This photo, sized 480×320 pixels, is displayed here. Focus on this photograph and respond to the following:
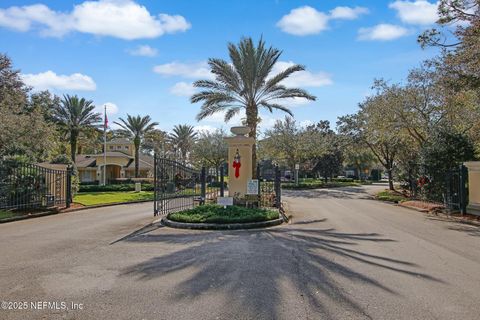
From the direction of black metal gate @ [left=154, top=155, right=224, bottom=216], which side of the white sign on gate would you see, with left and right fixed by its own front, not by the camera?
right

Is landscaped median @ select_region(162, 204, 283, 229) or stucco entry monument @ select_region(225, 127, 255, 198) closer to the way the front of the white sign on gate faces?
the landscaped median

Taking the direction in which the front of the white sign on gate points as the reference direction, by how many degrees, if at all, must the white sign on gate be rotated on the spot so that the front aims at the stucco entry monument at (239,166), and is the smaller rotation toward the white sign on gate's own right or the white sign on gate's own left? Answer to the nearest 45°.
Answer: approximately 135° to the white sign on gate's own right

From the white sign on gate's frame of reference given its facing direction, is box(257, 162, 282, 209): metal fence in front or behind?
behind

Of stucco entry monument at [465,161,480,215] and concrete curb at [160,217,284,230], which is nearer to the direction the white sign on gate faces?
the concrete curb

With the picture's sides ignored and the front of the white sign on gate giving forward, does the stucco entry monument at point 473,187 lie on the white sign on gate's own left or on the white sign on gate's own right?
on the white sign on gate's own left

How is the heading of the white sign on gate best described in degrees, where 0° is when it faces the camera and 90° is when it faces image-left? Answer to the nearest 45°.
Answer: approximately 0°

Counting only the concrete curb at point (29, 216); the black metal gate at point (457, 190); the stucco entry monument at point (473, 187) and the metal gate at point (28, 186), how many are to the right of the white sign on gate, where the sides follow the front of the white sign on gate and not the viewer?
2

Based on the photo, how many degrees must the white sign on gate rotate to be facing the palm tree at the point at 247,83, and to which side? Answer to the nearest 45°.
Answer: approximately 180°

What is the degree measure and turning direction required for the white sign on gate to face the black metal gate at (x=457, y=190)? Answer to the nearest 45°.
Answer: approximately 90° to its left

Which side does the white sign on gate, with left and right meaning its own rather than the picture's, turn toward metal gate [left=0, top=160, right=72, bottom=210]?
right
